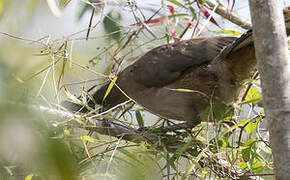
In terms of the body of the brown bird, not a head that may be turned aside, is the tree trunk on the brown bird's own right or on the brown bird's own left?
on the brown bird's own left

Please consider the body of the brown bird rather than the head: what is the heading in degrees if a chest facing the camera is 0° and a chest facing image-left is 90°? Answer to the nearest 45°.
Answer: approximately 90°
